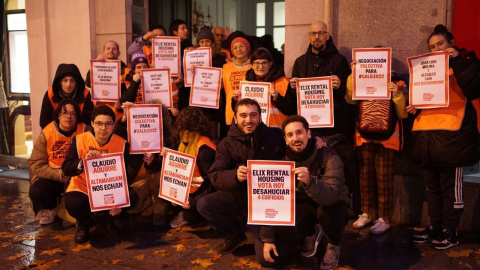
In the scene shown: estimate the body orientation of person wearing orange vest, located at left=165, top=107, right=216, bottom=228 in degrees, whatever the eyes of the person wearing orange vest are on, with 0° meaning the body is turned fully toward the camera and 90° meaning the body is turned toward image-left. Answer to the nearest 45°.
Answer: approximately 45°

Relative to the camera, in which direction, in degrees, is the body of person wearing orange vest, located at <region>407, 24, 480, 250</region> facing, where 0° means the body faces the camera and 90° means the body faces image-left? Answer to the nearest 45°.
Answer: approximately 45°

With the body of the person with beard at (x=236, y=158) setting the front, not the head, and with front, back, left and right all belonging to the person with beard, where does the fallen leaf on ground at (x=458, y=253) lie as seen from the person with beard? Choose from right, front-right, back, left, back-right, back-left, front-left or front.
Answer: left

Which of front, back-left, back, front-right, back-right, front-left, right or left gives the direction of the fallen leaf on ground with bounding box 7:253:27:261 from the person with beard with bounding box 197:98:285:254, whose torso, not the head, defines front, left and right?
right

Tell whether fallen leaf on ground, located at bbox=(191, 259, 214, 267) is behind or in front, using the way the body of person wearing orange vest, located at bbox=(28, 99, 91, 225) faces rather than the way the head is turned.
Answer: in front

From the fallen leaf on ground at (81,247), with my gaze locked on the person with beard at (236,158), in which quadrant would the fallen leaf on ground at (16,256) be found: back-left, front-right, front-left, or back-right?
back-right

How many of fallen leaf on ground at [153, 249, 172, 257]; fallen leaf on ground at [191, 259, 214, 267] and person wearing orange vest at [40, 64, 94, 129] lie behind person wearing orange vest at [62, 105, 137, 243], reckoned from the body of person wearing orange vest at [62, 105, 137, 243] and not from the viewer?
1

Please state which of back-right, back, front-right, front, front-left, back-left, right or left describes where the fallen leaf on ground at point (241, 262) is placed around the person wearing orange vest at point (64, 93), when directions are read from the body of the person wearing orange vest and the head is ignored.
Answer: front-left

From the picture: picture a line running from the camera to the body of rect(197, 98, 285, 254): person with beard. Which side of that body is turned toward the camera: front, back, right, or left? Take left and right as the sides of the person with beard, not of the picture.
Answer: front
